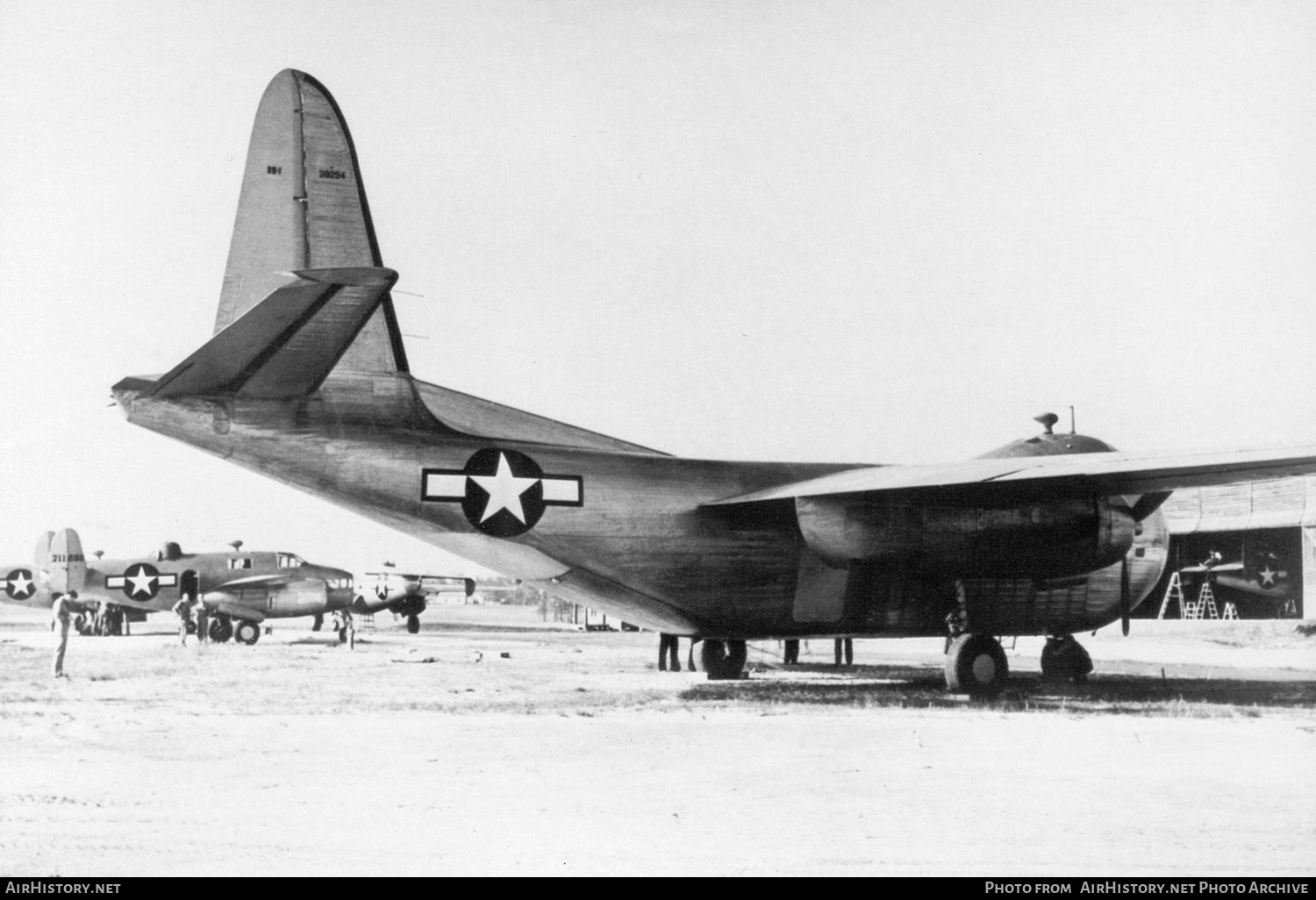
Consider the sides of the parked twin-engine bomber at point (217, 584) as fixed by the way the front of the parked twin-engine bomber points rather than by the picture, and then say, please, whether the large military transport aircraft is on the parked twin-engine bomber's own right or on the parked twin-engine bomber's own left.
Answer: on the parked twin-engine bomber's own right

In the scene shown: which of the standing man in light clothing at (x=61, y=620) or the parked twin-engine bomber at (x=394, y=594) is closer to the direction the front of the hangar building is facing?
the standing man in light clothing

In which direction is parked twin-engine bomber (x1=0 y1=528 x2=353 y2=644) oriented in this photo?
to the viewer's right

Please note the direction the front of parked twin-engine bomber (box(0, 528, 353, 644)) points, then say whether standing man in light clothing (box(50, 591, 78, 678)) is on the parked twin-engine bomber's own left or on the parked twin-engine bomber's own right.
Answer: on the parked twin-engine bomber's own right

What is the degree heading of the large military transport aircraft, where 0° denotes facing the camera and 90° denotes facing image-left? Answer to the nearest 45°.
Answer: approximately 225°

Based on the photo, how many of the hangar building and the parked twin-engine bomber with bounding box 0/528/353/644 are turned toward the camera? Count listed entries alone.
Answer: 1

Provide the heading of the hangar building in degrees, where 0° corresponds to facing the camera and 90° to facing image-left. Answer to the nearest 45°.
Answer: approximately 0°
